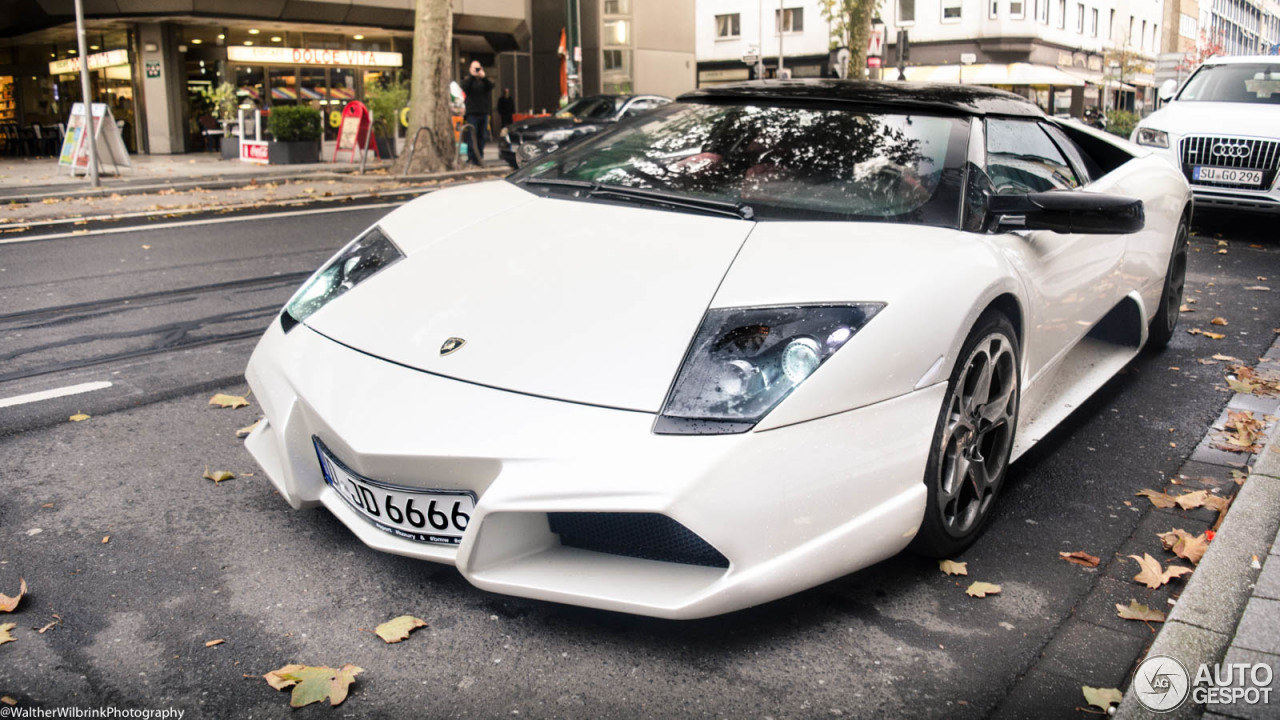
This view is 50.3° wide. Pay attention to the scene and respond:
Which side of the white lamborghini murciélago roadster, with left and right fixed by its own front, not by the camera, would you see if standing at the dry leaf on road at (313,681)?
front

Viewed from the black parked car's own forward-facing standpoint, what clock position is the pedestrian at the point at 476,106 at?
The pedestrian is roughly at 2 o'clock from the black parked car.

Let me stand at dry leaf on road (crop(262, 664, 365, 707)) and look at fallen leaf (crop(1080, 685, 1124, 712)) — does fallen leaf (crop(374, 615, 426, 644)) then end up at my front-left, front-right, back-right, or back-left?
front-left

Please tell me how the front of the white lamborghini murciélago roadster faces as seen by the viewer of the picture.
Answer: facing the viewer and to the left of the viewer

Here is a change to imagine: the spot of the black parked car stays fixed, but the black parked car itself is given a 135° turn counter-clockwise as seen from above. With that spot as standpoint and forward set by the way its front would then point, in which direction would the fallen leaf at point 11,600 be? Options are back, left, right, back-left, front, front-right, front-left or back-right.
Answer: right

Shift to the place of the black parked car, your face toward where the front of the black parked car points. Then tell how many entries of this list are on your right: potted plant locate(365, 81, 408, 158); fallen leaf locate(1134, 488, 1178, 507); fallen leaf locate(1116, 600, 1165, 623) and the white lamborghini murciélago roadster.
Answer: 1

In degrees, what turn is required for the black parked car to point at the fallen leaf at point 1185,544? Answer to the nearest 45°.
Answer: approximately 45° to its left

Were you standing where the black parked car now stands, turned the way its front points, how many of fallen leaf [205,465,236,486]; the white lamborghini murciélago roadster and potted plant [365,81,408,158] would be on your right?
1

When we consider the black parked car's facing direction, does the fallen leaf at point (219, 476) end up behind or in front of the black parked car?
in front

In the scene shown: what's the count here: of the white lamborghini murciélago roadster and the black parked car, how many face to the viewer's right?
0

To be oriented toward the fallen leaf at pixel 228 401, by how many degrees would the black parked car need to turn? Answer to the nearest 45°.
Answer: approximately 45° to its left

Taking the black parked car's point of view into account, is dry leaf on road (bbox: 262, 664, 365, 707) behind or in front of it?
in front

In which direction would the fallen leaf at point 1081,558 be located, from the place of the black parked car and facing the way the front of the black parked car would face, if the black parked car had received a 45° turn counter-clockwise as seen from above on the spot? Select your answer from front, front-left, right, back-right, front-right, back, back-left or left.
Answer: front

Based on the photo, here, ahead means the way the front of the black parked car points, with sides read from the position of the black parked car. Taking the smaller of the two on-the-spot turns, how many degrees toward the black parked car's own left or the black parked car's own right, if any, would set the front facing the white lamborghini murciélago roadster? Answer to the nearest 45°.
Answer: approximately 45° to the black parked car's own left

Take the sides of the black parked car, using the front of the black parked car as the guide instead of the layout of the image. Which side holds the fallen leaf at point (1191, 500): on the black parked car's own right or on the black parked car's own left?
on the black parked car's own left

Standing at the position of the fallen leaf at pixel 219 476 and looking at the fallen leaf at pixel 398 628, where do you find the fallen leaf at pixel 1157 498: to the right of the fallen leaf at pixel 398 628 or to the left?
left
